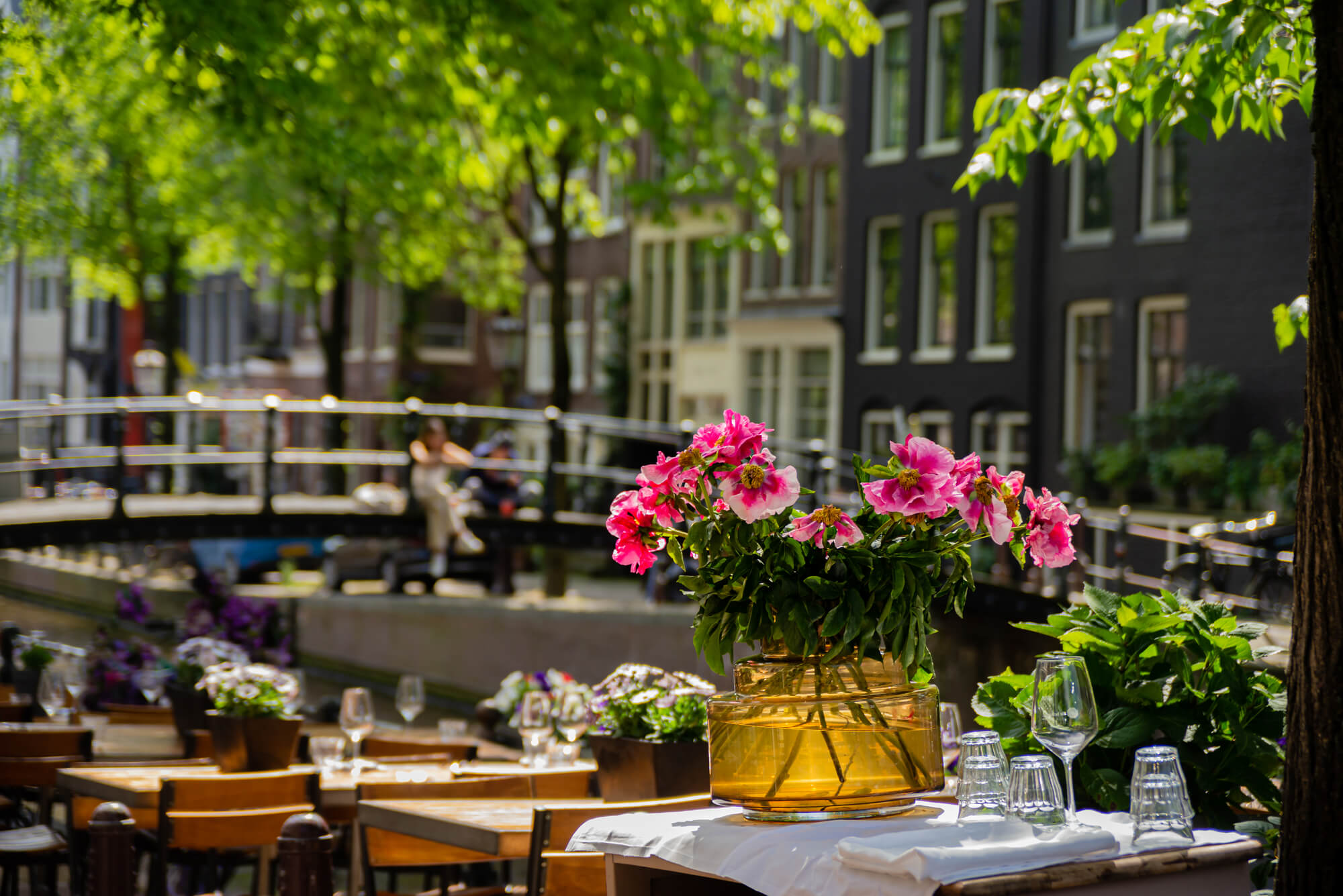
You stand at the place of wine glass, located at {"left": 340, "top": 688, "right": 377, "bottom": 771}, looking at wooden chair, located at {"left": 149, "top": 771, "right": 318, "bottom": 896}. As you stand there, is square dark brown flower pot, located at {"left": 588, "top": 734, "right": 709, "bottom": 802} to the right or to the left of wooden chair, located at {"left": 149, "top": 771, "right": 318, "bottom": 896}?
left

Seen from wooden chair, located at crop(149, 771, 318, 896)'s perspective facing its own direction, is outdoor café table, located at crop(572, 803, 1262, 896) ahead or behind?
behind

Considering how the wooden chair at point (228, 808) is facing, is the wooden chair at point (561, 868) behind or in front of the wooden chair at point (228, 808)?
behind

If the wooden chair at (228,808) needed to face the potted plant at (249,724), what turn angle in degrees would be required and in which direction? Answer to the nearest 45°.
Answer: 0° — it already faces it

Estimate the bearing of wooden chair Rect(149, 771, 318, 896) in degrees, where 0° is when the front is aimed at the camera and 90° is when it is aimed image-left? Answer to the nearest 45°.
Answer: approximately 180°

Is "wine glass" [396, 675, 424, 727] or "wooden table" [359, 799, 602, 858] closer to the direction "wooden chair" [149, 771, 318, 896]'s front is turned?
the wine glass

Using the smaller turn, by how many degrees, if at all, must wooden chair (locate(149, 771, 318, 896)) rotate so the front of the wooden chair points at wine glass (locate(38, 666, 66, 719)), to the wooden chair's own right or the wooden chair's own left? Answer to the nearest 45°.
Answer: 0° — it already faces it

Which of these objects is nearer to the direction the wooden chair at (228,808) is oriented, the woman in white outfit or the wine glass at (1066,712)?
the woman in white outfit
